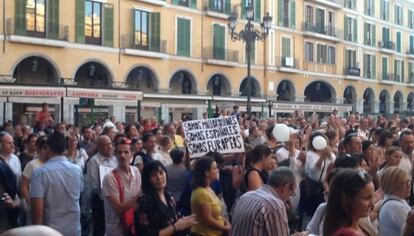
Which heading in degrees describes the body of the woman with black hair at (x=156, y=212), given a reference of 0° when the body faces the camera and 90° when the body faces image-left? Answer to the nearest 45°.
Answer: approximately 315°

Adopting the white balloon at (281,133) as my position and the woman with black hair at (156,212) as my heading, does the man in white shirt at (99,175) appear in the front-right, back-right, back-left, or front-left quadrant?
front-right

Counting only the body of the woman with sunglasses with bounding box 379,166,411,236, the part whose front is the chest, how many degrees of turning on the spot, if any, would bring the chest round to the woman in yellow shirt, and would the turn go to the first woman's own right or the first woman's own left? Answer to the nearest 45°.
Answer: approximately 180°
